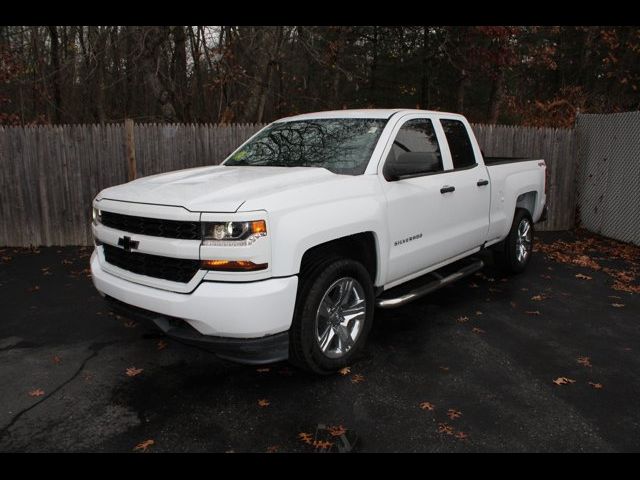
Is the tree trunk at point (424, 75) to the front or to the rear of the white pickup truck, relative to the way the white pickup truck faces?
to the rear

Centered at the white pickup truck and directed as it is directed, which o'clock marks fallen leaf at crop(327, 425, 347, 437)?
The fallen leaf is roughly at 10 o'clock from the white pickup truck.

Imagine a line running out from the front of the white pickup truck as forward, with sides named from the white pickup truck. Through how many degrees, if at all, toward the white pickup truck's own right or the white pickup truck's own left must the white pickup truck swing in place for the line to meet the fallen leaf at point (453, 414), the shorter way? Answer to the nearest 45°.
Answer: approximately 90° to the white pickup truck's own left

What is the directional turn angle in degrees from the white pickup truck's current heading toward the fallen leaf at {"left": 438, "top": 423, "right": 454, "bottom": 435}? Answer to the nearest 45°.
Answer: approximately 90° to its left

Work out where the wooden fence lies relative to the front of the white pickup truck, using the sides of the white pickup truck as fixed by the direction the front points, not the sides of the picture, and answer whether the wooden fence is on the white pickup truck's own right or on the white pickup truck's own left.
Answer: on the white pickup truck's own right

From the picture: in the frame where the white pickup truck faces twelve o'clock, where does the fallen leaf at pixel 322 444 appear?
The fallen leaf is roughly at 10 o'clock from the white pickup truck.

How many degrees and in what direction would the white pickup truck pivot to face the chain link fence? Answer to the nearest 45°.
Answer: approximately 180°

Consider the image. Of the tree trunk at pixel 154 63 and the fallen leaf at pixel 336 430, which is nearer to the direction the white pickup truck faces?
the fallen leaf

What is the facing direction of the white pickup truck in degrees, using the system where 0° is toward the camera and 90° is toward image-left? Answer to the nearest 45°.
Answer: approximately 45°

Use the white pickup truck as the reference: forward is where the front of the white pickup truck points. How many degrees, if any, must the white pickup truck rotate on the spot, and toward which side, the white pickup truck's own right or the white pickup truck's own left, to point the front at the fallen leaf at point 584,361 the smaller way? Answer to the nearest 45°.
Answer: approximately 135° to the white pickup truck's own left
